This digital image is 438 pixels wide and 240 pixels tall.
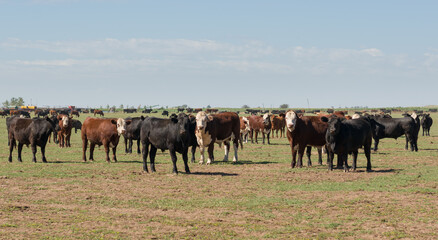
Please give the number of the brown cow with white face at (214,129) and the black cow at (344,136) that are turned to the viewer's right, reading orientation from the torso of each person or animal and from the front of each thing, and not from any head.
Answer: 0

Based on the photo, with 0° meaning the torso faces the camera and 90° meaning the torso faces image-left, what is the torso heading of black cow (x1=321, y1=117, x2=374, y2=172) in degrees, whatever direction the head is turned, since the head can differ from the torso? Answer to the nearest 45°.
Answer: approximately 45°

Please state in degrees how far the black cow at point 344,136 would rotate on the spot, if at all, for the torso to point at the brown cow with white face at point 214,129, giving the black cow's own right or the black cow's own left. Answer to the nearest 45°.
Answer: approximately 45° to the black cow's own right

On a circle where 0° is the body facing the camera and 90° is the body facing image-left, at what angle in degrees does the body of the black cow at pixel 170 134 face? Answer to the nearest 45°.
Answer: approximately 315°

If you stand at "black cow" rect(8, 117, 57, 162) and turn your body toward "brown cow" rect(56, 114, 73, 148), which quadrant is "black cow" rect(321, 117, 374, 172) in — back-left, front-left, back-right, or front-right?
back-right

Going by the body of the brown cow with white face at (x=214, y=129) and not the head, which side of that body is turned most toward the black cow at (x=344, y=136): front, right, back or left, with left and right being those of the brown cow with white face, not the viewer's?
left

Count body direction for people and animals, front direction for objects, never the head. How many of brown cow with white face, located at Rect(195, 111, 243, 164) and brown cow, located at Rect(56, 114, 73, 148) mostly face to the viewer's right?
0

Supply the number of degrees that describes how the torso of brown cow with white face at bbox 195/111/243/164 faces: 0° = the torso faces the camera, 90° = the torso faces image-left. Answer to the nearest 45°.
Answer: approximately 45°

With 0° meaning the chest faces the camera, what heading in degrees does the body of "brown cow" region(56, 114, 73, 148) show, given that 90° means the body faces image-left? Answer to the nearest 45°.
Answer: approximately 0°

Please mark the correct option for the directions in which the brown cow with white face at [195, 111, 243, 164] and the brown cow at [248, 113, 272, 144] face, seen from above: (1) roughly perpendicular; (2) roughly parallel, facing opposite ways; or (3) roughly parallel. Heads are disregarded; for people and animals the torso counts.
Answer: roughly perpendicular

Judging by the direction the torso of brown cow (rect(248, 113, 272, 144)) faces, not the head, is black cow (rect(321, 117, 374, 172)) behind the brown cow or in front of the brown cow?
in front
